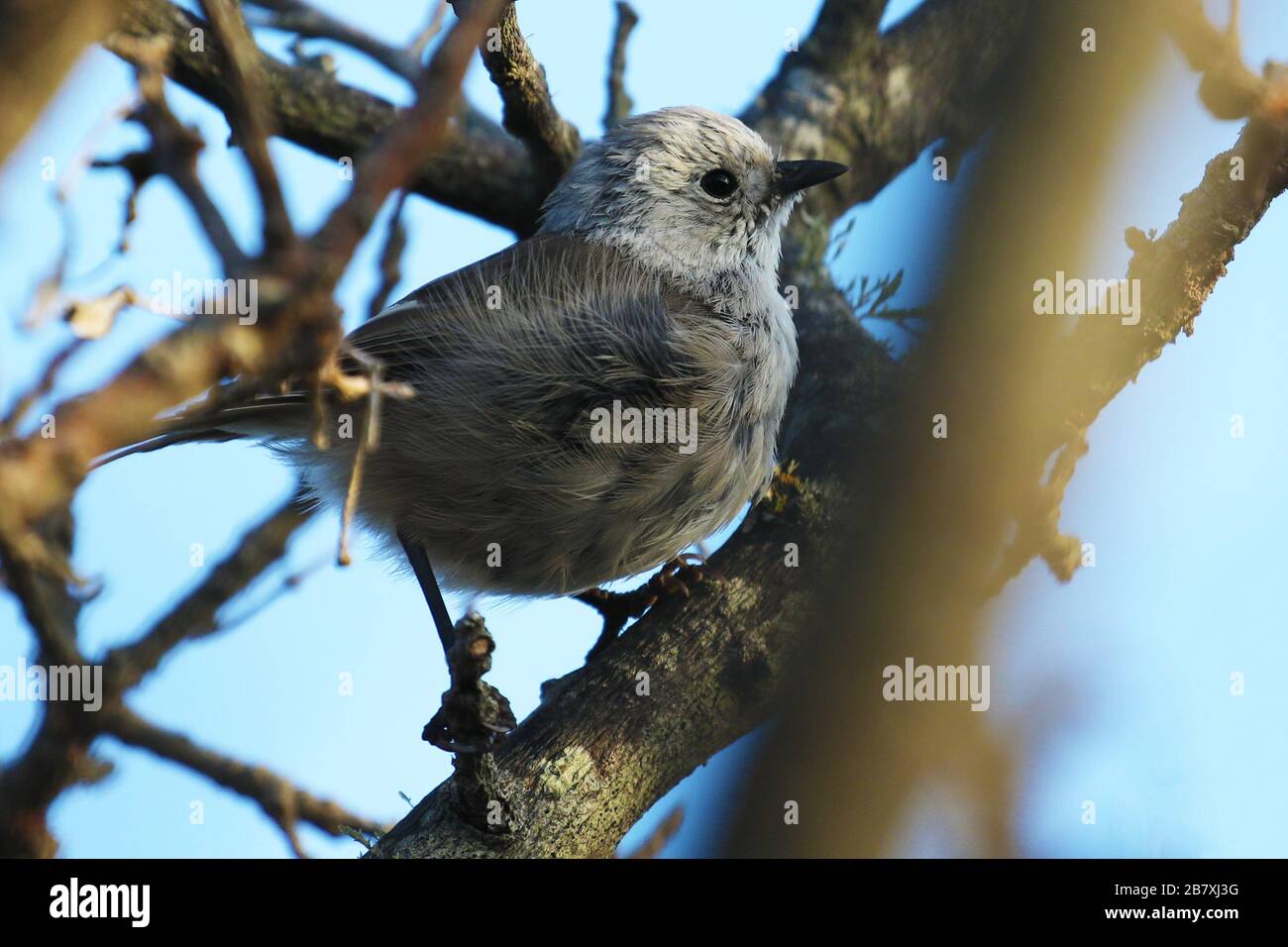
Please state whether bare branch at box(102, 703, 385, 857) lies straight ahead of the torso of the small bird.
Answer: no

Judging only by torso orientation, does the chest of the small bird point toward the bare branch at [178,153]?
no

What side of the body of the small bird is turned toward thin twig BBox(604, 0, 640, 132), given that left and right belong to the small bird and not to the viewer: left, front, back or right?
left

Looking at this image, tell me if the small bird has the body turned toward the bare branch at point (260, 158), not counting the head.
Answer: no

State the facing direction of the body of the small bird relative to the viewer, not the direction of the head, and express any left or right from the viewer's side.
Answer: facing to the right of the viewer
